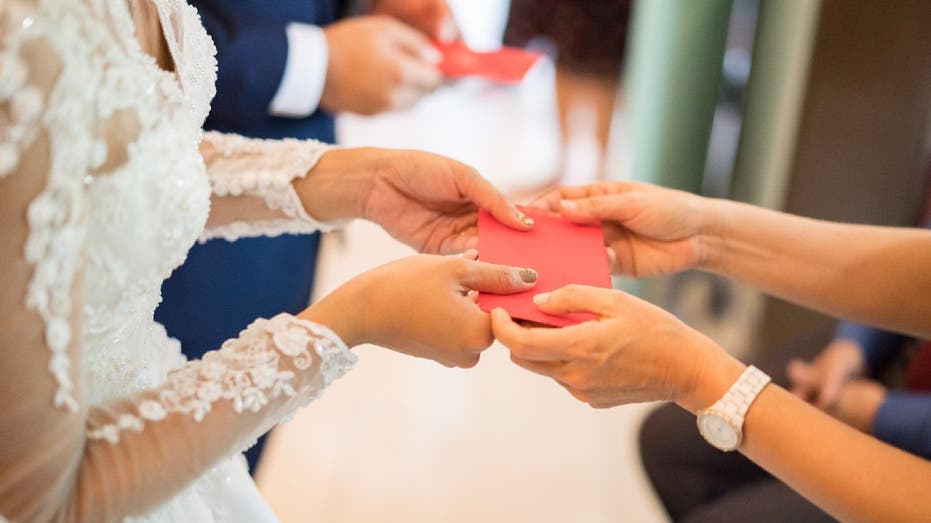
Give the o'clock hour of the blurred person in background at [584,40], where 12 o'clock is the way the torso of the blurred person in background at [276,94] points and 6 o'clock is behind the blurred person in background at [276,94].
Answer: the blurred person in background at [584,40] is roughly at 10 o'clock from the blurred person in background at [276,94].

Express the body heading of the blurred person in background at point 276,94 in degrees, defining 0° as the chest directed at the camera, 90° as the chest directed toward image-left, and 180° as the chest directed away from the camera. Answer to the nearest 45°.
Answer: approximately 270°

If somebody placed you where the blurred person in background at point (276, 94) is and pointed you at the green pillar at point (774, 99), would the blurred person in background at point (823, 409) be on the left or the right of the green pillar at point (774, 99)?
right

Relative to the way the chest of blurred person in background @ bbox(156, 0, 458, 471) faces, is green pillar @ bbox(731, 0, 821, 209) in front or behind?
in front

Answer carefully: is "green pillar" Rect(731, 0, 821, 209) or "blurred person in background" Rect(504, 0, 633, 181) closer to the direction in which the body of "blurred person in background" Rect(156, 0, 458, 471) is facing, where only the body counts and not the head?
the green pillar

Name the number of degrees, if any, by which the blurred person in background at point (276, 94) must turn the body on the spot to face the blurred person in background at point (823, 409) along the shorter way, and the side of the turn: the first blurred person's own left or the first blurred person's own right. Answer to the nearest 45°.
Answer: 0° — they already face them
